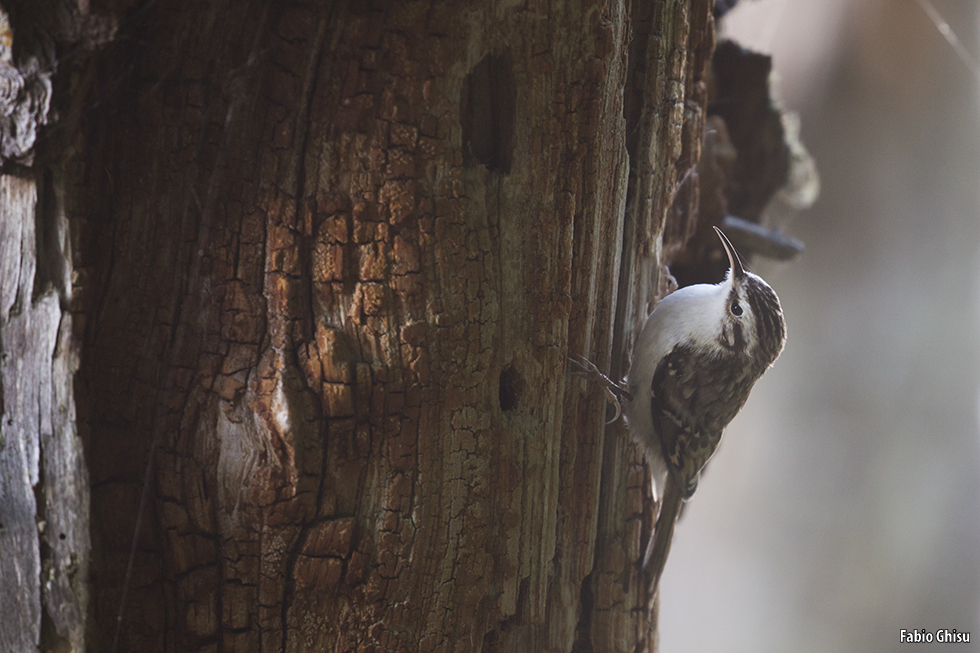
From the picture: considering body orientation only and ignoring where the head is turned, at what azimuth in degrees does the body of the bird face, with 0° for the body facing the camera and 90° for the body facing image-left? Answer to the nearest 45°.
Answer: approximately 90°
